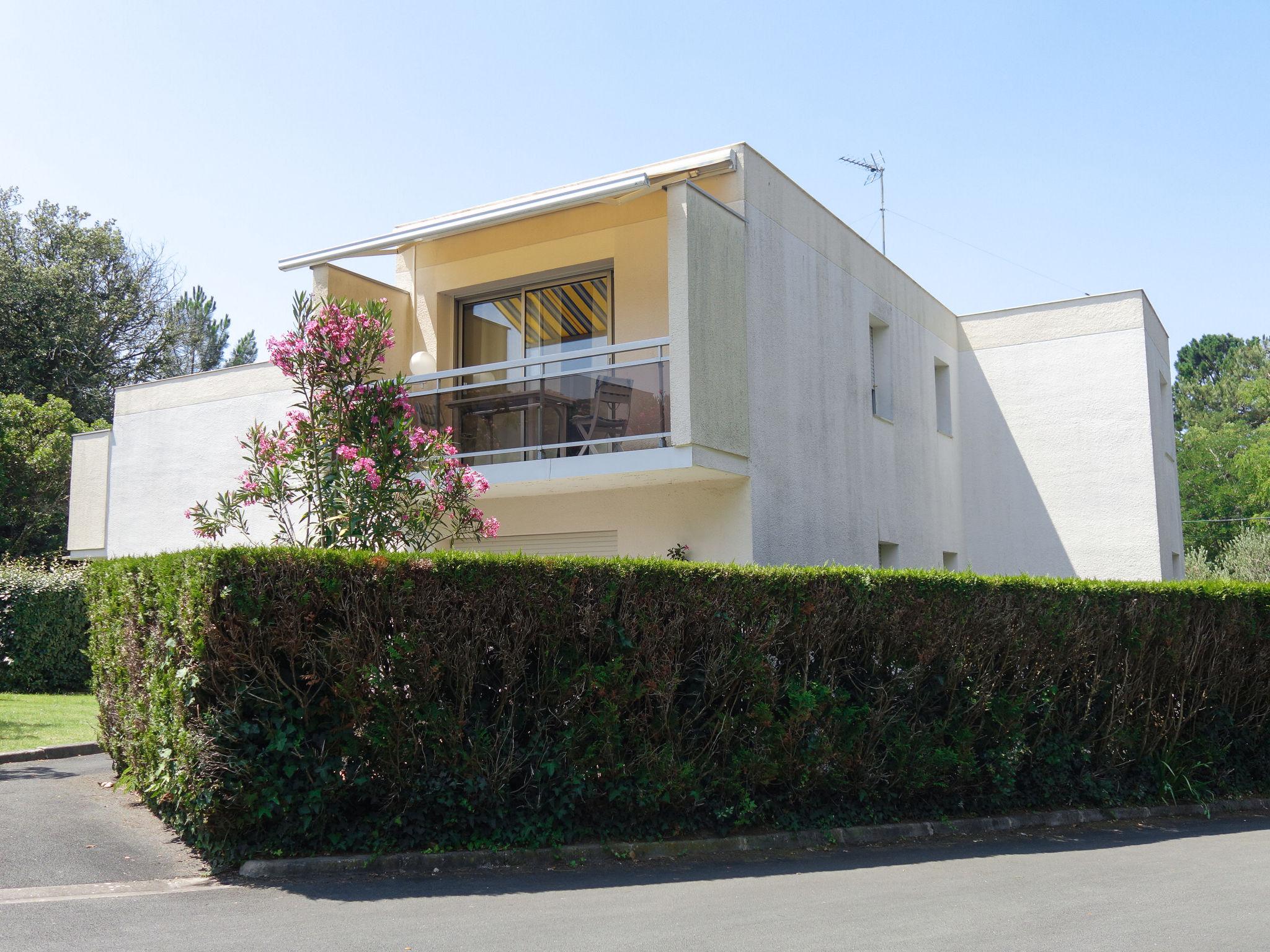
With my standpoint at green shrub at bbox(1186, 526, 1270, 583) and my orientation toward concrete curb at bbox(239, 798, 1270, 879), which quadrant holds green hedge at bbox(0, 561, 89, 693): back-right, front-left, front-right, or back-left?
front-right

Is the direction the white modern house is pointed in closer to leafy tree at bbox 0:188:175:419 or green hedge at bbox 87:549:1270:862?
the green hedge

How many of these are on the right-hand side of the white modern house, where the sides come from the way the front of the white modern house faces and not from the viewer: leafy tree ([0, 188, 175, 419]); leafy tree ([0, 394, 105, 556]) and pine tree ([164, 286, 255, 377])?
3

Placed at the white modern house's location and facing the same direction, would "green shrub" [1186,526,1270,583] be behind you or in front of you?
behind

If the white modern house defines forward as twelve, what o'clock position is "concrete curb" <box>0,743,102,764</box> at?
The concrete curb is roughly at 1 o'clock from the white modern house.

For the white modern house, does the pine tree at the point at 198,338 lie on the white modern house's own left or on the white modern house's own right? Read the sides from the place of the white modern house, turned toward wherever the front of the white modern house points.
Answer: on the white modern house's own right

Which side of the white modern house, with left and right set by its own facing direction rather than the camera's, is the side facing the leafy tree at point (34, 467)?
right

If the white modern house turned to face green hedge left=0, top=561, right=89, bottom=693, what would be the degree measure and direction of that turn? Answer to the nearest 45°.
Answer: approximately 45° to its right

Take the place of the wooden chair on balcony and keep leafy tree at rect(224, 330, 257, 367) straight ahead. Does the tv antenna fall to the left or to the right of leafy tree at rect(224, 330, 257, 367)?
right

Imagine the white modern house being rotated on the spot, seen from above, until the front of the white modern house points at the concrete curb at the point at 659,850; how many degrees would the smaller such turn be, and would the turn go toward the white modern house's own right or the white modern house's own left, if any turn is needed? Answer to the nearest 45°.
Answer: approximately 45° to the white modern house's own left

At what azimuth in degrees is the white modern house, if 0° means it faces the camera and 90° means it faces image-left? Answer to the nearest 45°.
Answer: approximately 45°

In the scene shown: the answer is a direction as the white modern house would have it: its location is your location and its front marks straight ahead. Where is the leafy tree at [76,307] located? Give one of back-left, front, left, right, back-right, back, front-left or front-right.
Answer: right
